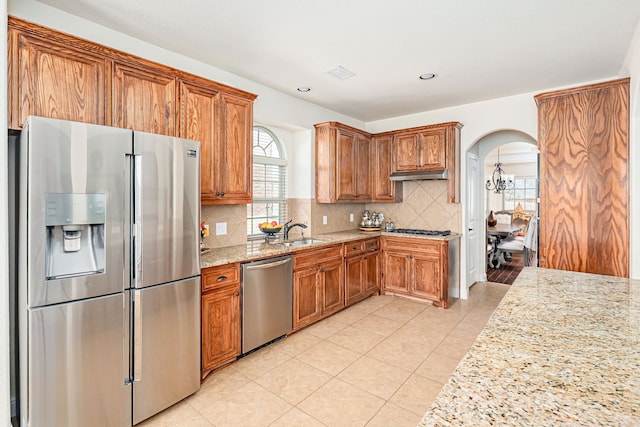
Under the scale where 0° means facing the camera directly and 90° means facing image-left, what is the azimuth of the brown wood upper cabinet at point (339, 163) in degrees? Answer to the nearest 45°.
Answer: approximately 315°

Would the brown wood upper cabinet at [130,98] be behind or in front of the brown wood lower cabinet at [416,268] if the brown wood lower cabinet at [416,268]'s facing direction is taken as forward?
in front

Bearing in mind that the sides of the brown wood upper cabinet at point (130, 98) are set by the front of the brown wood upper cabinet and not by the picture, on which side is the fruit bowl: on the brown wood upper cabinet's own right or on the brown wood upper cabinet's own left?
on the brown wood upper cabinet's own left

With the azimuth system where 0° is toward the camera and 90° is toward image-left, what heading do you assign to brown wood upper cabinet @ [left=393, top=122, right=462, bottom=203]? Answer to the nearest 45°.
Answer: approximately 45°

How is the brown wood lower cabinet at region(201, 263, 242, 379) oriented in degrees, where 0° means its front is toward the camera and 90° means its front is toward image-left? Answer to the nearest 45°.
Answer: approximately 315°

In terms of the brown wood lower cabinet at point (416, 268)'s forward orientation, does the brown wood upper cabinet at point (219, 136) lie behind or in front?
in front

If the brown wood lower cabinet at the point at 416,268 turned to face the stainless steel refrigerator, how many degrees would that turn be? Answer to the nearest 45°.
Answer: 0° — it already faces it

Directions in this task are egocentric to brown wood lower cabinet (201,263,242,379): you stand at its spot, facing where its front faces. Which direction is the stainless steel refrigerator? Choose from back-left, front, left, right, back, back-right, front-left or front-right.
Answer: right

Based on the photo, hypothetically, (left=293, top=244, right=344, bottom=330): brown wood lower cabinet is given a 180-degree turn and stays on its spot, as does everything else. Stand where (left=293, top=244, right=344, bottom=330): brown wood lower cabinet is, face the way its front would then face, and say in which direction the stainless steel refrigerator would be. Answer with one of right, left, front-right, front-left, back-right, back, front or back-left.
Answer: left

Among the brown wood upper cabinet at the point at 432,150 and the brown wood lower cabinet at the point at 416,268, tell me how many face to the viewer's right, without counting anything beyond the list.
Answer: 0

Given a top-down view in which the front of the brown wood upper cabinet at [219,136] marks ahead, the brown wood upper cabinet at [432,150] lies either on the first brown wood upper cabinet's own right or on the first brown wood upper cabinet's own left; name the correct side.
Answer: on the first brown wood upper cabinet's own left
